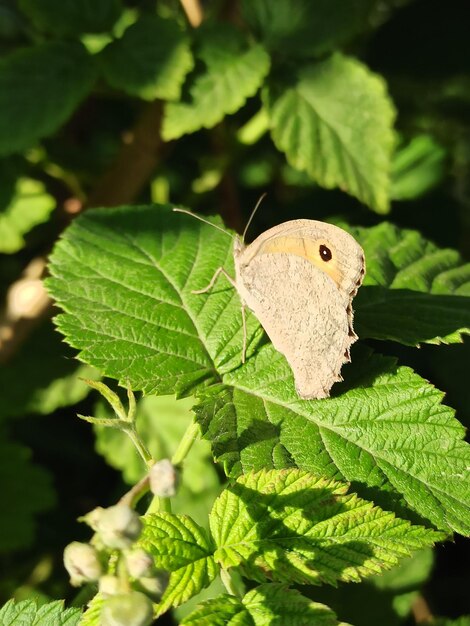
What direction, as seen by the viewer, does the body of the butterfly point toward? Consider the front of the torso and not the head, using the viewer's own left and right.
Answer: facing to the left of the viewer
